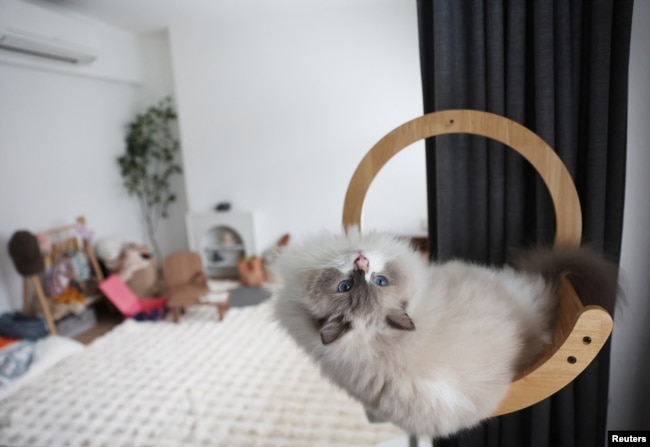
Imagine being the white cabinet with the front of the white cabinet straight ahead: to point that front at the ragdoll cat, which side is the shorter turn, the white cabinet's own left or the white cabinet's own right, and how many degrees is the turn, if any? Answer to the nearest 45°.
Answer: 0° — it already faces it

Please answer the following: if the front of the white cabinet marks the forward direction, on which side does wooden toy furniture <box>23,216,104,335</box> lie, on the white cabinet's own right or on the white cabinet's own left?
on the white cabinet's own right

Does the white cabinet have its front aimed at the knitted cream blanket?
yes

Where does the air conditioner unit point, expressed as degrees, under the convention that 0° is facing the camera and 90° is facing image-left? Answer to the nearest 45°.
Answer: approximately 315°

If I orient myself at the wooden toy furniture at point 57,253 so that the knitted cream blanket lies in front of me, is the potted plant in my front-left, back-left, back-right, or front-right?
back-left

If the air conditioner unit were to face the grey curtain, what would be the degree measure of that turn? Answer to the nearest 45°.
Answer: approximately 45° to its right

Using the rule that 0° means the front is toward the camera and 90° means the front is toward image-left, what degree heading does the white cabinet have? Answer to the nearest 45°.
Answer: approximately 0°

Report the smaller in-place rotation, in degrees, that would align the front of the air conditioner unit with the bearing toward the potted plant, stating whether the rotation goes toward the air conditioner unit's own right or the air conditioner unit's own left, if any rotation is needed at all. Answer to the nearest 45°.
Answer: approximately 90° to the air conditioner unit's own left
